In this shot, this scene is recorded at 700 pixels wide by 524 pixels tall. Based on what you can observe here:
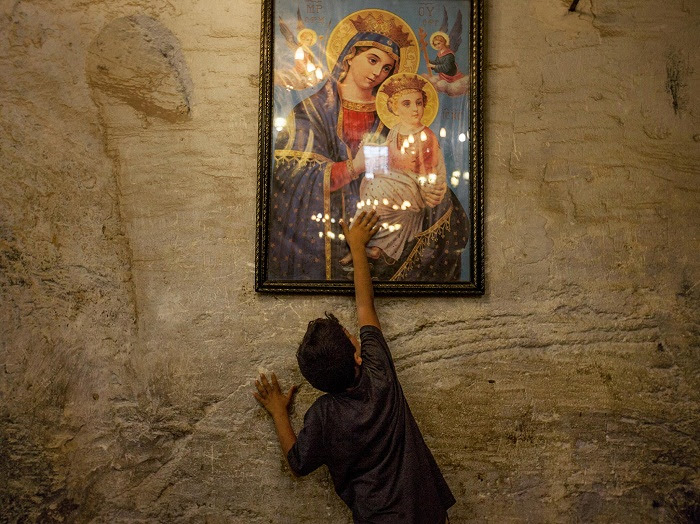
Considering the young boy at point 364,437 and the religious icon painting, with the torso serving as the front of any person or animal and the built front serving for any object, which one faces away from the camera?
the young boy

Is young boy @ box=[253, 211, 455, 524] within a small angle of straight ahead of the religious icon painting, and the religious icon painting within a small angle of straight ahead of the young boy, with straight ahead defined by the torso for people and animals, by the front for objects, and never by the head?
yes

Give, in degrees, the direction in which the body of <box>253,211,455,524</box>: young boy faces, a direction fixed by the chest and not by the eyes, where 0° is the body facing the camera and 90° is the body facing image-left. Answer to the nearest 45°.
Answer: approximately 180°

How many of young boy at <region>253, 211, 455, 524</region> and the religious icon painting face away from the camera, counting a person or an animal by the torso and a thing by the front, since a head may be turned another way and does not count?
1

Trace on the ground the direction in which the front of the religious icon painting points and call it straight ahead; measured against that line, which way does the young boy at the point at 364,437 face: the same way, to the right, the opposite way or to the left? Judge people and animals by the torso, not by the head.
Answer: the opposite way

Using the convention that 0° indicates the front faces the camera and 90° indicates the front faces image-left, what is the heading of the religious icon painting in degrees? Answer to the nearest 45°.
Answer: approximately 0°
